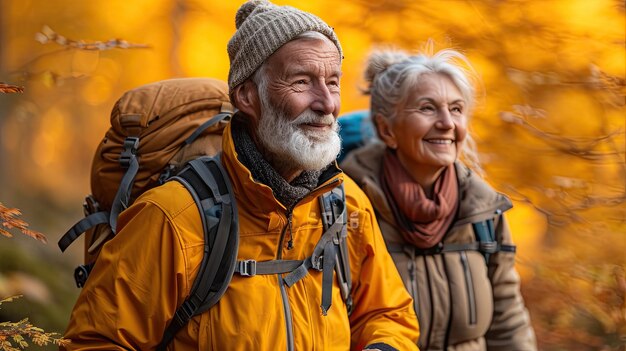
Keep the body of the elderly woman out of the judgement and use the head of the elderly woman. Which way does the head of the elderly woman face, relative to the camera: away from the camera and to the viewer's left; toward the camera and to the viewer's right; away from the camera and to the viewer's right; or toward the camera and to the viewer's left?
toward the camera and to the viewer's right

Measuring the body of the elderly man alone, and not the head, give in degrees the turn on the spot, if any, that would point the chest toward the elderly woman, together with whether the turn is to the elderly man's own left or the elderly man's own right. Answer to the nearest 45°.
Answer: approximately 90° to the elderly man's own left

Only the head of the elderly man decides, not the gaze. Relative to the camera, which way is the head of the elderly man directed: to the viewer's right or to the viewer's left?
to the viewer's right

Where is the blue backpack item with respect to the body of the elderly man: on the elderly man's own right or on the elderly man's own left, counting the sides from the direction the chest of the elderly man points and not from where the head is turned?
on the elderly man's own left

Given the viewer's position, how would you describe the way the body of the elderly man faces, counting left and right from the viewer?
facing the viewer and to the right of the viewer
